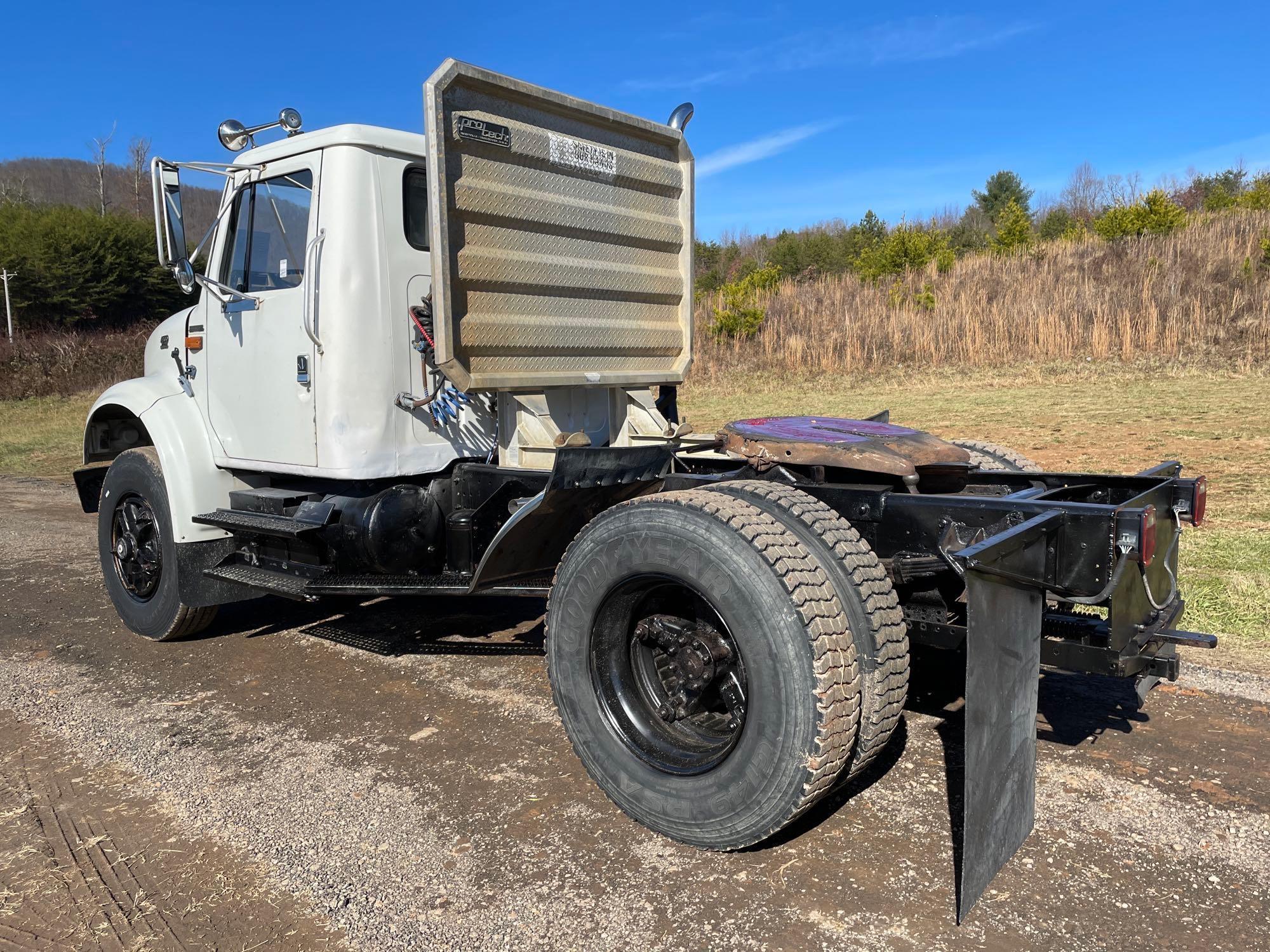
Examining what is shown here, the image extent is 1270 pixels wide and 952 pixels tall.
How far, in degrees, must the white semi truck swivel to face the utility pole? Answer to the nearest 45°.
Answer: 0° — it already faces it

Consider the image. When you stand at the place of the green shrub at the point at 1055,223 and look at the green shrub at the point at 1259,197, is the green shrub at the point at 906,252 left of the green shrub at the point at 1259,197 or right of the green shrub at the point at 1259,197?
right

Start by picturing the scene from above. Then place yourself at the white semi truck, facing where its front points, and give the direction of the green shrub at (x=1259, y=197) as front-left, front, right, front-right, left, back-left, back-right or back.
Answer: right

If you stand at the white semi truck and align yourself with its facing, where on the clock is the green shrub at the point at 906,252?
The green shrub is roughly at 2 o'clock from the white semi truck.

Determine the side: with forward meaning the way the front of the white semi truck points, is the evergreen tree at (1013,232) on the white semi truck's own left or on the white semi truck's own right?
on the white semi truck's own right

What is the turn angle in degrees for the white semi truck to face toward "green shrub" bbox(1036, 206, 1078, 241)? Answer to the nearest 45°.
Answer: approximately 90° to its right

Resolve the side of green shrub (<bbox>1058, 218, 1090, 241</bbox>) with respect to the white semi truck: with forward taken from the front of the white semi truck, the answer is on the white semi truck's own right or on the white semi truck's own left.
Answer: on the white semi truck's own right

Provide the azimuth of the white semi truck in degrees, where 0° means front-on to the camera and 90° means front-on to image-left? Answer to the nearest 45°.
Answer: approximately 135°

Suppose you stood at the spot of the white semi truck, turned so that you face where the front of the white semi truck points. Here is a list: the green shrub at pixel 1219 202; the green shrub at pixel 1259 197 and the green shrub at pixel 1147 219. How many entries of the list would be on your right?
3

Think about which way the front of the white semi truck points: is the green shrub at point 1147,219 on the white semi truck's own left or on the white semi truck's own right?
on the white semi truck's own right

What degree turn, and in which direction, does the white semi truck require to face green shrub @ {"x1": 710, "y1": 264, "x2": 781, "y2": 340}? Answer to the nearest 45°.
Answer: approximately 45° to its right

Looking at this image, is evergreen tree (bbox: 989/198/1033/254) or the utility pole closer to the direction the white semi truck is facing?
the utility pole
